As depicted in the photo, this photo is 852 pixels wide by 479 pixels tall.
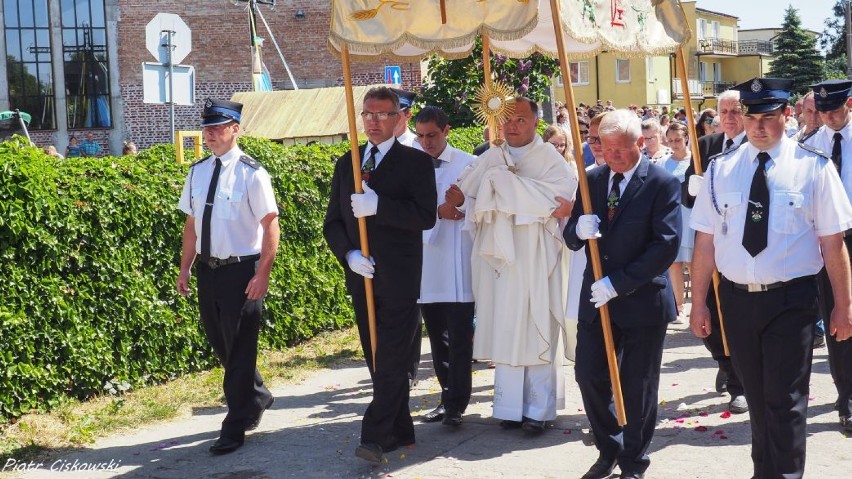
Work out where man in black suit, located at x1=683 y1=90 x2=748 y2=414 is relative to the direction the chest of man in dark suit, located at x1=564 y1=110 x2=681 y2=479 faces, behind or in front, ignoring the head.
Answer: behind

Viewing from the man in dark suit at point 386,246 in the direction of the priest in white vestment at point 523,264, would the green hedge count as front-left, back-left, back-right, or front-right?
back-left

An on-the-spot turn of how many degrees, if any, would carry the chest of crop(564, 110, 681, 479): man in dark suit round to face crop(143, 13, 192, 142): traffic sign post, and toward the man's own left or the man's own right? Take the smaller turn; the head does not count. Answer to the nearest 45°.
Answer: approximately 90° to the man's own right

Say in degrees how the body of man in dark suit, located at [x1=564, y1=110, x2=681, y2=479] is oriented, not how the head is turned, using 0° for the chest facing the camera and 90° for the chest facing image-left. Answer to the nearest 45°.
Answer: approximately 45°

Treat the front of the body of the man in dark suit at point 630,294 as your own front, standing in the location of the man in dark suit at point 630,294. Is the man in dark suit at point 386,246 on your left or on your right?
on your right

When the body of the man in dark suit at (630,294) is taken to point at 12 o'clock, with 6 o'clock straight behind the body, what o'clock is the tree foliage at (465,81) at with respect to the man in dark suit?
The tree foliage is roughly at 4 o'clock from the man in dark suit.

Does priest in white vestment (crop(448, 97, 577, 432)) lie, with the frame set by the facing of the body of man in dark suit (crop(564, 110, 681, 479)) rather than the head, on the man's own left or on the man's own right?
on the man's own right
